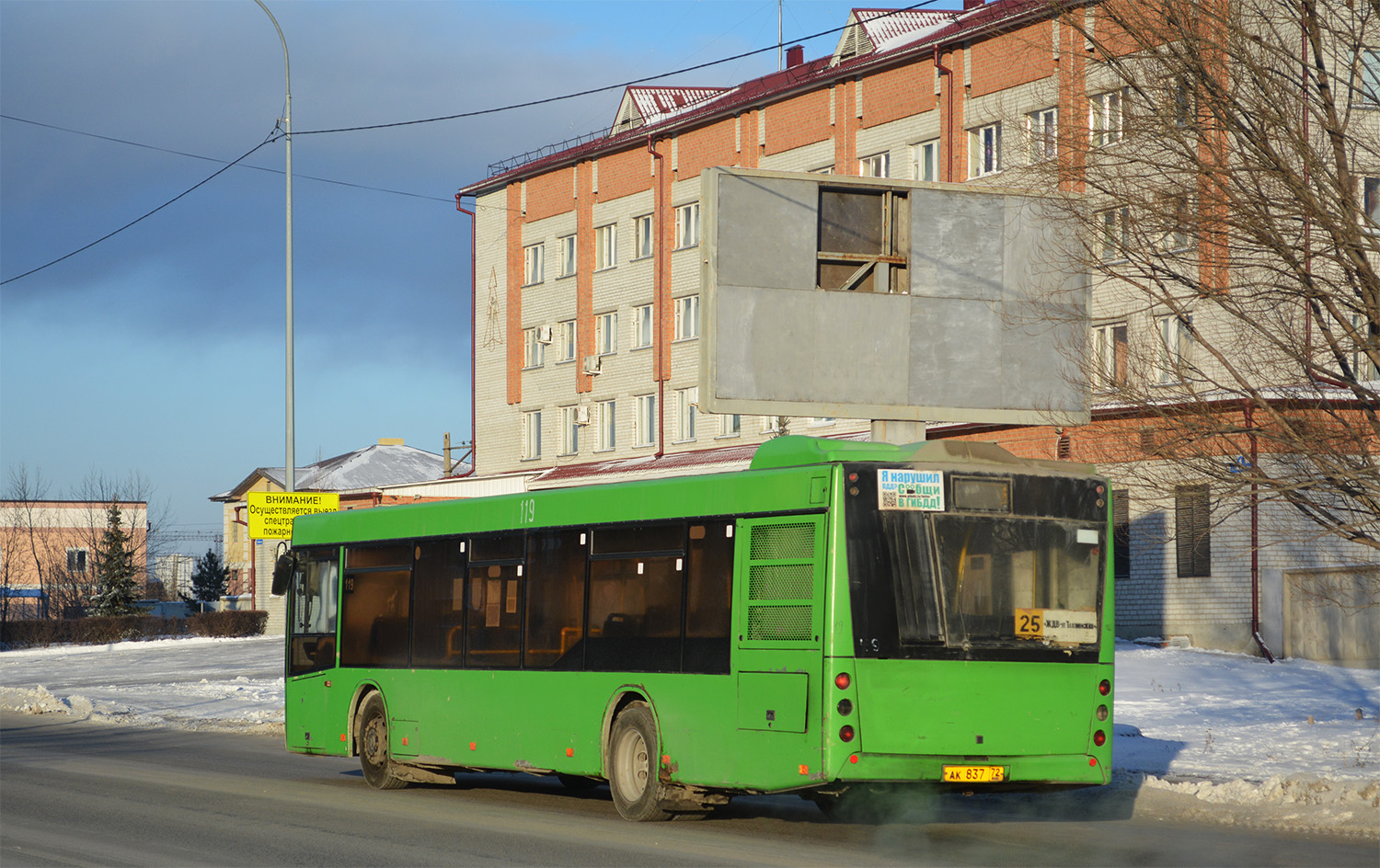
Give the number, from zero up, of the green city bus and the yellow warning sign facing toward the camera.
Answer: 1

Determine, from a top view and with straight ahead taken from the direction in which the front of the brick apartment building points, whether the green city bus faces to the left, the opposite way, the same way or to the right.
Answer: to the right

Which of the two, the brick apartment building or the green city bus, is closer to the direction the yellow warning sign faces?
the green city bus

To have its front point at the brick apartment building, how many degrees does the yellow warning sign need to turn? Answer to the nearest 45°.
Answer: approximately 135° to its left

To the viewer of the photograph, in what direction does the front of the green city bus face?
facing away from the viewer and to the left of the viewer

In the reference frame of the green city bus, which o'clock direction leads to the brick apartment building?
The brick apartment building is roughly at 2 o'clock from the green city bus.

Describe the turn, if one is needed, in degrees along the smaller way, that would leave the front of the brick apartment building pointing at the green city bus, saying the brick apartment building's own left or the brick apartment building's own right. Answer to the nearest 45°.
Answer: approximately 45° to the brick apartment building's own left

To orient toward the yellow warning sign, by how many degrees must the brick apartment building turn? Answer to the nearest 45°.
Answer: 0° — it already faces it

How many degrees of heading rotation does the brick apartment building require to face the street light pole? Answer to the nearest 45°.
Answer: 0° — it already faces it
